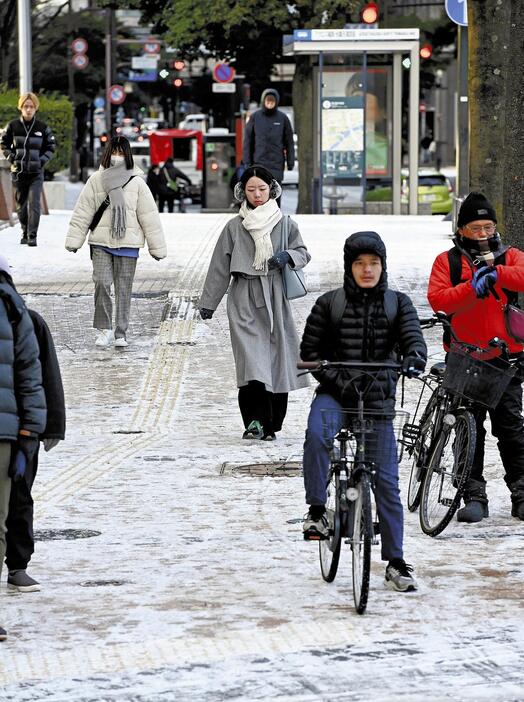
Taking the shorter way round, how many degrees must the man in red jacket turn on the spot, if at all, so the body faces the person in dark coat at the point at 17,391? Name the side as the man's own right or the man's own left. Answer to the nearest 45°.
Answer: approximately 45° to the man's own right

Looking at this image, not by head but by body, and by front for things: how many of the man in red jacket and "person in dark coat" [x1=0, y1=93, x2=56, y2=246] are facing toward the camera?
2

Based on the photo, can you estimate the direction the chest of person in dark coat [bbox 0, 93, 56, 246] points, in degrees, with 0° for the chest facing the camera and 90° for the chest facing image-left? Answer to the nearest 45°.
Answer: approximately 0°

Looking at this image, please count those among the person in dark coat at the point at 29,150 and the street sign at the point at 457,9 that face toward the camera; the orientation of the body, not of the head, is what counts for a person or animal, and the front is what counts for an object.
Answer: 2

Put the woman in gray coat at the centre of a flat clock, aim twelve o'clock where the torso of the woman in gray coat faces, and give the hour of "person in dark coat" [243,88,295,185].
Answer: The person in dark coat is roughly at 6 o'clock from the woman in gray coat.
